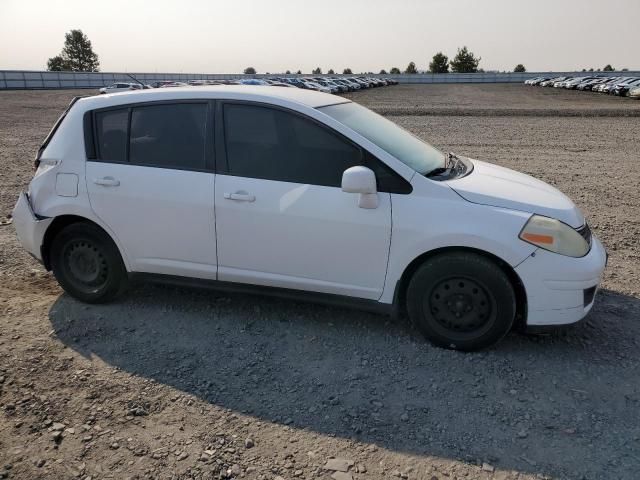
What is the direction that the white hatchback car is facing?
to the viewer's right
